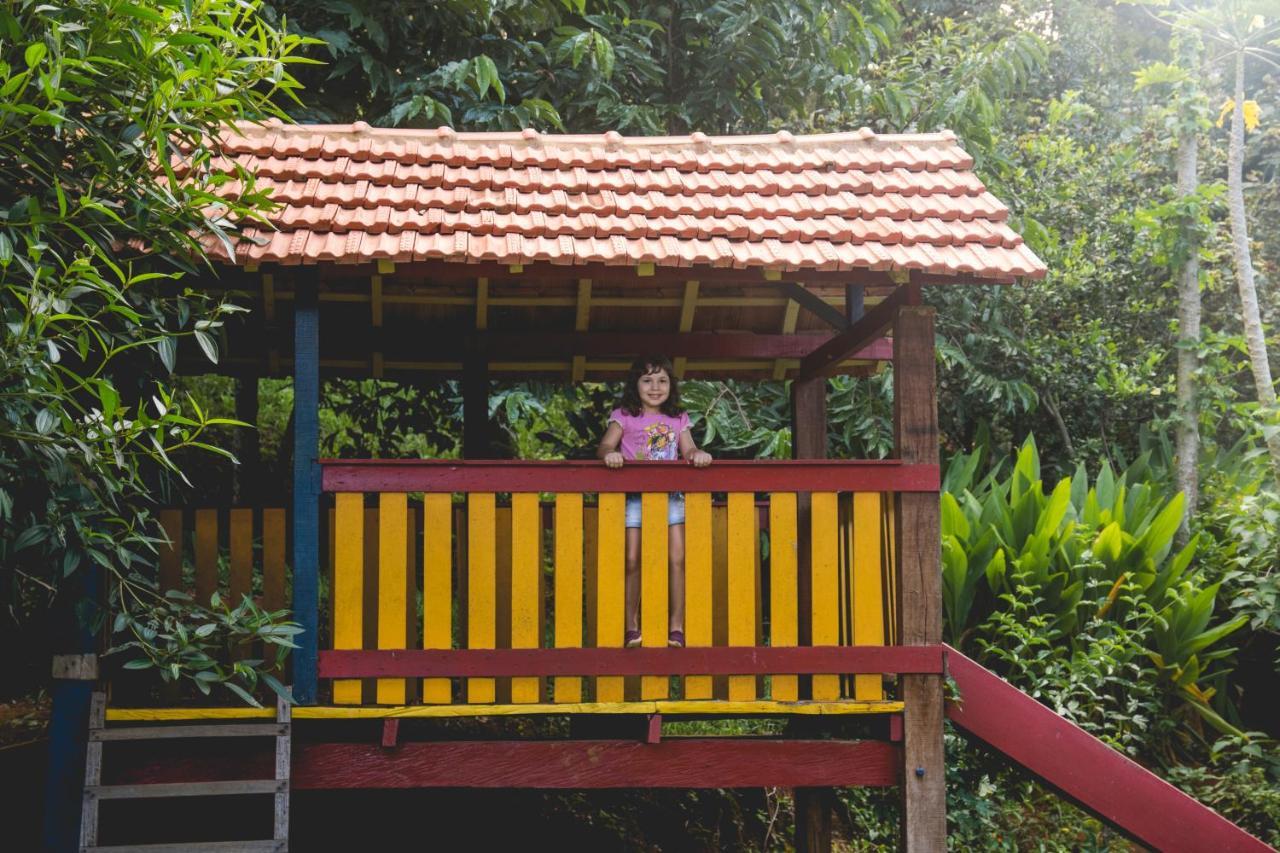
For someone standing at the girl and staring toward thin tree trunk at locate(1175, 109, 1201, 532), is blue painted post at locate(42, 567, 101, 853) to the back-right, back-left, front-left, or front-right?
back-left

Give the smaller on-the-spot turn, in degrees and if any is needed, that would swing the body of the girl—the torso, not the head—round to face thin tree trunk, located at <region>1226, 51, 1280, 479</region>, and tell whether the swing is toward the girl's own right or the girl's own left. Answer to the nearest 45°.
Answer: approximately 135° to the girl's own left

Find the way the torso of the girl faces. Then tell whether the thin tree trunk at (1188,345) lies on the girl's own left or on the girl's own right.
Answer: on the girl's own left

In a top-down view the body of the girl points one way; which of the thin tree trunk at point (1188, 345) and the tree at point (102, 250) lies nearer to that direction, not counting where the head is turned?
the tree

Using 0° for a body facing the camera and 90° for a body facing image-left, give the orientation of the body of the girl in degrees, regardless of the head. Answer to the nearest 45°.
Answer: approximately 0°

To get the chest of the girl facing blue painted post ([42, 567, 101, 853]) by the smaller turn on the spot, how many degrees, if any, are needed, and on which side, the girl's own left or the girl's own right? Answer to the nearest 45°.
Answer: approximately 90° to the girl's own right

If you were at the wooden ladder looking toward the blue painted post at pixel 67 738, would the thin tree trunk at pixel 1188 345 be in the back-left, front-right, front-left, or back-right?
back-right

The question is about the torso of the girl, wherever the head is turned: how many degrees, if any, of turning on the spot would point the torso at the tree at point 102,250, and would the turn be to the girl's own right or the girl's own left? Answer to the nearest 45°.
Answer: approximately 45° to the girl's own right

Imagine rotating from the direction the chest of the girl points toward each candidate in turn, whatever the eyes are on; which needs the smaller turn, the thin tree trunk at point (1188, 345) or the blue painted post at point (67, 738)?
the blue painted post
